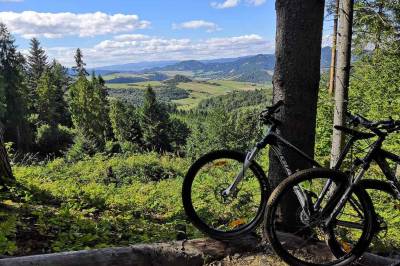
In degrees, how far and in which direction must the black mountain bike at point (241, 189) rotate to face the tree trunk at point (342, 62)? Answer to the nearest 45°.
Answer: approximately 90° to its right

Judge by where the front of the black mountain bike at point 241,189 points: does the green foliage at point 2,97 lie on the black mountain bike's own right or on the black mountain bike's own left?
on the black mountain bike's own right

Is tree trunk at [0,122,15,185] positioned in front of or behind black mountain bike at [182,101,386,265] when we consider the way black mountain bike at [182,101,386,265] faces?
in front

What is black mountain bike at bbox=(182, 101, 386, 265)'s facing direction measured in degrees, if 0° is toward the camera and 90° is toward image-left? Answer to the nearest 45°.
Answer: approximately 90°

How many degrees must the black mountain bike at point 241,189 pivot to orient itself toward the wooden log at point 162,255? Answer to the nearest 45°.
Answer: approximately 45° to its left
